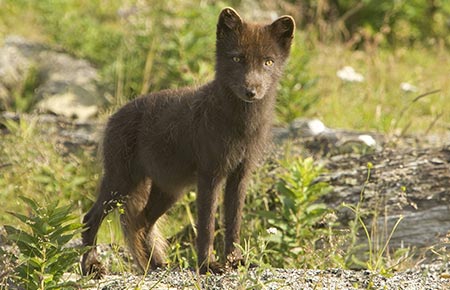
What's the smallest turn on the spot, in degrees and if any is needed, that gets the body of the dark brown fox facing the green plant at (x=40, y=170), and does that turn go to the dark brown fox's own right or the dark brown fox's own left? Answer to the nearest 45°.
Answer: approximately 180°

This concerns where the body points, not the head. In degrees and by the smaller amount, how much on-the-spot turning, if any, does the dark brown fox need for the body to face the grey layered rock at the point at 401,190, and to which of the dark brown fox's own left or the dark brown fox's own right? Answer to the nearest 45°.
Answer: approximately 90° to the dark brown fox's own left

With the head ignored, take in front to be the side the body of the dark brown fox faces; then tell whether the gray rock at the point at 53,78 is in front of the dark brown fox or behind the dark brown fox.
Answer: behind

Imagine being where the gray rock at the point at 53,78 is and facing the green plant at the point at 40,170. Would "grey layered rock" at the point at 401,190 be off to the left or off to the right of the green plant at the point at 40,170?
left

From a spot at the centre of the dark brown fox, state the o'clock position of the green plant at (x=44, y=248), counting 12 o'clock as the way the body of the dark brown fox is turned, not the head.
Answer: The green plant is roughly at 3 o'clock from the dark brown fox.

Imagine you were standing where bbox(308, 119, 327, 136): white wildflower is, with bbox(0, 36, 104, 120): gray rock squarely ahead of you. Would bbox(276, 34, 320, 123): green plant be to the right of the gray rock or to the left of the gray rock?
right

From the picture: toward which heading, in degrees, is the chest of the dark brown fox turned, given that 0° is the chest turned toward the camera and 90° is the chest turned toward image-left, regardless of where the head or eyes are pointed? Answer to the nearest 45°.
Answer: approximately 315°

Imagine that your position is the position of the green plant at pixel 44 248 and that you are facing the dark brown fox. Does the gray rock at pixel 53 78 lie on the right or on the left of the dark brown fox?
left

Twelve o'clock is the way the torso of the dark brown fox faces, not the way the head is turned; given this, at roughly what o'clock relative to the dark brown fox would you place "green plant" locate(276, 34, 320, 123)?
The green plant is roughly at 8 o'clock from the dark brown fox.

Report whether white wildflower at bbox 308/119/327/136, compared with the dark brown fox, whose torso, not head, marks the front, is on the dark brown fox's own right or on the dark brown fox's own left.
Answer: on the dark brown fox's own left
